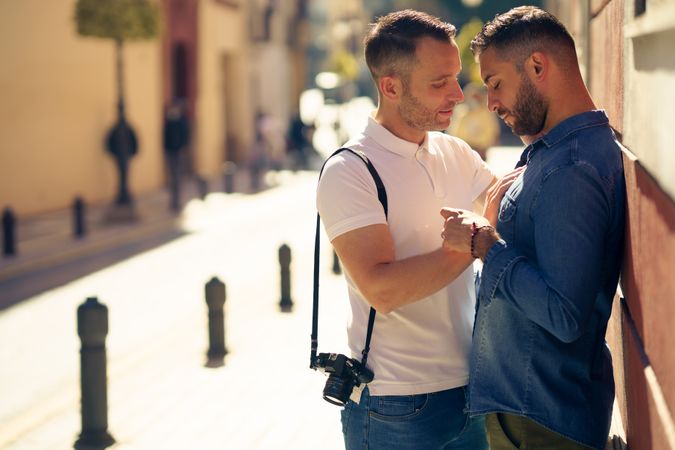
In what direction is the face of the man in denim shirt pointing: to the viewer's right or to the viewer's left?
to the viewer's left

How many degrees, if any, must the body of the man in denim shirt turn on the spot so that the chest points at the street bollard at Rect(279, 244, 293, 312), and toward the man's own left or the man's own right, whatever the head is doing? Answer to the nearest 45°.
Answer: approximately 90° to the man's own right

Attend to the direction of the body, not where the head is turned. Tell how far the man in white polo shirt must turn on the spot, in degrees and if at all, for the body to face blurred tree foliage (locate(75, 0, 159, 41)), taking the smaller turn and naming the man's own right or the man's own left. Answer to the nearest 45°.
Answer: approximately 135° to the man's own left

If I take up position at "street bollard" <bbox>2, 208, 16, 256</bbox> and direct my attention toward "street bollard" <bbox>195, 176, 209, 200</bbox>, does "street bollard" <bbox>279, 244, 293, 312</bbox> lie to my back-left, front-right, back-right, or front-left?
back-right

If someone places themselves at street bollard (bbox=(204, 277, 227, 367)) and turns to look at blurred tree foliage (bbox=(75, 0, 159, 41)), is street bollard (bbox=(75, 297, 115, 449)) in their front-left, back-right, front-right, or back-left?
back-left

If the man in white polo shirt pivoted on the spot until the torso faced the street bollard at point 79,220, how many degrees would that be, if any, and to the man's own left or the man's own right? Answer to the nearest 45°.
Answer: approximately 135° to the man's own left

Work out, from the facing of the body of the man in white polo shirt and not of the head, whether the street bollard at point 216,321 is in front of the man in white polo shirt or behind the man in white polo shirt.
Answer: behind

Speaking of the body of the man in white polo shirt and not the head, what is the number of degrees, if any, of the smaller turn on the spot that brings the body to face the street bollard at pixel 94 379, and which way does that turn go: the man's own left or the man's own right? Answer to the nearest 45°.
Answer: approximately 180°

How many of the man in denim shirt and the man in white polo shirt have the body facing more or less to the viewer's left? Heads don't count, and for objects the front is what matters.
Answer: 1

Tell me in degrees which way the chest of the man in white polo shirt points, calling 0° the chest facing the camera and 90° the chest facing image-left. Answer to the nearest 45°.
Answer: approximately 315°

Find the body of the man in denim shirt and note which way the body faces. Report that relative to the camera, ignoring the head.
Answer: to the viewer's left

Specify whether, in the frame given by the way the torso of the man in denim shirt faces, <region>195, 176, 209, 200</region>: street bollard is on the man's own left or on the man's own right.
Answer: on the man's own right

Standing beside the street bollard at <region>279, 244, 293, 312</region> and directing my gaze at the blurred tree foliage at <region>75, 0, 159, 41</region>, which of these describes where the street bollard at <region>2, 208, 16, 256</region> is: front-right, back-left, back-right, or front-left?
front-left

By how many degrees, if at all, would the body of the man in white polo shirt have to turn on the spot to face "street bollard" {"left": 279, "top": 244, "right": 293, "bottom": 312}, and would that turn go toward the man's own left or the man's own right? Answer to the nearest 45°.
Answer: approximately 135° to the man's own left
